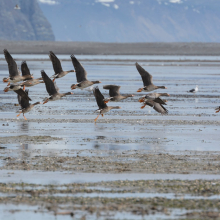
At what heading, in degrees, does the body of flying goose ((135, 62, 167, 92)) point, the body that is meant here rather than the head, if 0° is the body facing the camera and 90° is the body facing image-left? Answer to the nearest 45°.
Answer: approximately 270°

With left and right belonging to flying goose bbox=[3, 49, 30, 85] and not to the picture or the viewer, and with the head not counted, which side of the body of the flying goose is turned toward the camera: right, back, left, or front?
right

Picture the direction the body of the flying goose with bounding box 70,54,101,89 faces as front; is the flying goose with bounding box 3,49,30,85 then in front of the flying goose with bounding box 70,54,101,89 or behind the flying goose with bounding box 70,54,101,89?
behind

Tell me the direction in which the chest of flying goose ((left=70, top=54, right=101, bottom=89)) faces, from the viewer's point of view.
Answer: to the viewer's right

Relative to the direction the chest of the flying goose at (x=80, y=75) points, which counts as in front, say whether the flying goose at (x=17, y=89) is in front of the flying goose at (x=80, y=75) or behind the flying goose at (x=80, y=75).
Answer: behind
